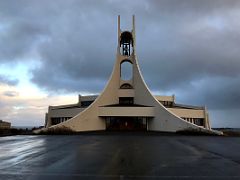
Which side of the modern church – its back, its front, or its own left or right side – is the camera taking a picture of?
front
